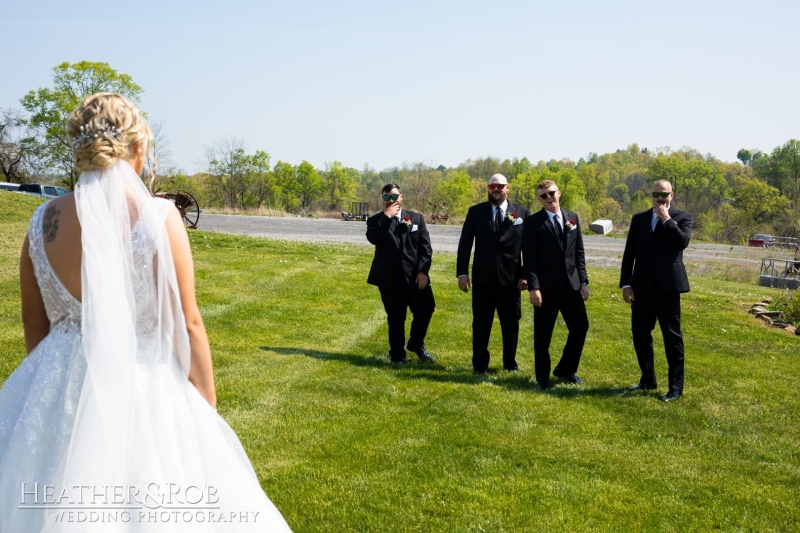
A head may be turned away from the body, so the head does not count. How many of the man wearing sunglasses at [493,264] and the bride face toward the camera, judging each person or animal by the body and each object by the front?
1

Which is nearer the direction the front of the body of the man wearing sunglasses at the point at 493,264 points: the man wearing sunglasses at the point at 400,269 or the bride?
the bride

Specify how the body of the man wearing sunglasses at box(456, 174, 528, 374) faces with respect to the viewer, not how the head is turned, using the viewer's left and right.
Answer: facing the viewer

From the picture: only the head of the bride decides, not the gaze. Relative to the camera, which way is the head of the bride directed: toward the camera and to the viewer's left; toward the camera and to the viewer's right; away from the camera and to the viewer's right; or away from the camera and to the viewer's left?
away from the camera and to the viewer's right

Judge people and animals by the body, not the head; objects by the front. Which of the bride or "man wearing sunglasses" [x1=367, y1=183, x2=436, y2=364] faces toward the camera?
the man wearing sunglasses

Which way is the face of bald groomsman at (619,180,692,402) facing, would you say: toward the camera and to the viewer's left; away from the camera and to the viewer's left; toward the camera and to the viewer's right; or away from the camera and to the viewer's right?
toward the camera and to the viewer's left

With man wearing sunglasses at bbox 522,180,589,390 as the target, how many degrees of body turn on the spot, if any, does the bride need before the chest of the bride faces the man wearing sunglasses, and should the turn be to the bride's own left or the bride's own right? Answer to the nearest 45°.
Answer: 0° — they already face them

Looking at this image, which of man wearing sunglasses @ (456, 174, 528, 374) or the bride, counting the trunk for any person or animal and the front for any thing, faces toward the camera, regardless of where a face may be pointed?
the man wearing sunglasses

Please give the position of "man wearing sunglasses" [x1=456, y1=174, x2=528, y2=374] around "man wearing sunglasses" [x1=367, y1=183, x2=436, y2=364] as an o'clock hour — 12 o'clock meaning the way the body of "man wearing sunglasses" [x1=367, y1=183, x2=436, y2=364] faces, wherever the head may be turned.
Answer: "man wearing sunglasses" [x1=456, y1=174, x2=528, y2=374] is roughly at 10 o'clock from "man wearing sunglasses" [x1=367, y1=183, x2=436, y2=364].

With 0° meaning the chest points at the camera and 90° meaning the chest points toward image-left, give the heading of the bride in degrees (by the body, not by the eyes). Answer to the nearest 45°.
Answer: approximately 225°

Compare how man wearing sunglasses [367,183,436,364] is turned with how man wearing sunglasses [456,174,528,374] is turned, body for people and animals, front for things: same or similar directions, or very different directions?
same or similar directions

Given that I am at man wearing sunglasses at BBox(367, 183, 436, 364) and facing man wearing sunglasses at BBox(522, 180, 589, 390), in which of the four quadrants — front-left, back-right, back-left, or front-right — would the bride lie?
front-right

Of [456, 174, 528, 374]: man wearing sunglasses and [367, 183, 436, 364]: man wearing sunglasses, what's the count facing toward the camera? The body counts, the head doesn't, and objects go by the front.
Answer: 2

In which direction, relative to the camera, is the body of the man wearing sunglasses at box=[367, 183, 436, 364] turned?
toward the camera

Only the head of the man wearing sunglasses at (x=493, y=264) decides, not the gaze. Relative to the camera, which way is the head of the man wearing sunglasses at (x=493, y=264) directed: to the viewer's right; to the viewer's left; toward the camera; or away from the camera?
toward the camera

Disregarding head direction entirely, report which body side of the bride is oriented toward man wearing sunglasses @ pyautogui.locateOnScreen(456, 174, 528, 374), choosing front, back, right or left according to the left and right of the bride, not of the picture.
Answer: front

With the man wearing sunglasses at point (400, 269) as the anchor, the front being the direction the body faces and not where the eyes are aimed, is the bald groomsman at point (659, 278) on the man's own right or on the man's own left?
on the man's own left

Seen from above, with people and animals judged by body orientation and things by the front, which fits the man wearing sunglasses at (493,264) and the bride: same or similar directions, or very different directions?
very different directions

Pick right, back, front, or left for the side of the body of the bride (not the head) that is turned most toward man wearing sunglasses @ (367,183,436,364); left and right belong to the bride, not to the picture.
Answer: front
